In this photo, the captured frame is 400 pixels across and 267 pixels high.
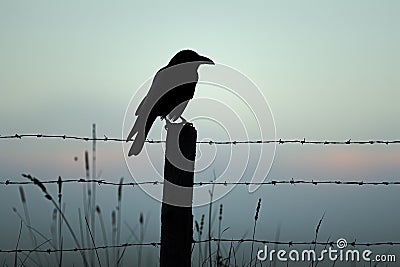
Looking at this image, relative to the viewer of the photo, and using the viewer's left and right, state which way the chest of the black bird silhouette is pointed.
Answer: facing to the right of the viewer
